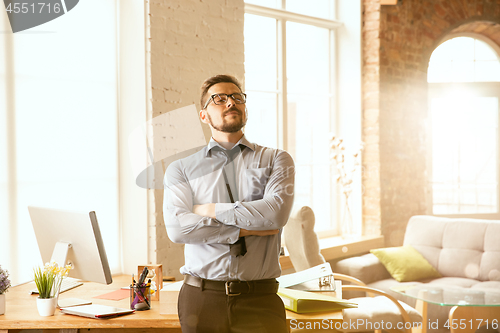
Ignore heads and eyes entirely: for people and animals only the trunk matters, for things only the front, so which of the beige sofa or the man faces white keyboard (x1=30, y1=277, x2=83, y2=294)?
the beige sofa

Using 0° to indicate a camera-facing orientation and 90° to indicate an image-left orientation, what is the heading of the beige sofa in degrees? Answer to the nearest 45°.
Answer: approximately 45°

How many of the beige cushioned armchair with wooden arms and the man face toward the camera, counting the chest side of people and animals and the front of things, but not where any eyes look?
1

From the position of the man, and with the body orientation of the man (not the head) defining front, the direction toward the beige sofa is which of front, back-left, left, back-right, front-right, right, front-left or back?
back-left

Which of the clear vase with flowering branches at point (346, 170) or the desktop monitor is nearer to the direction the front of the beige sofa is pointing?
the desktop monitor

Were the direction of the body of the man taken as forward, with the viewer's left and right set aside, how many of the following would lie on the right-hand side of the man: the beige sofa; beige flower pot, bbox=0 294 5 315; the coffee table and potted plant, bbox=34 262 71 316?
2
